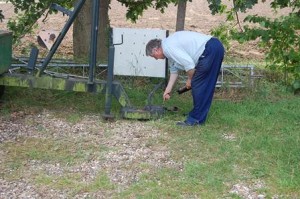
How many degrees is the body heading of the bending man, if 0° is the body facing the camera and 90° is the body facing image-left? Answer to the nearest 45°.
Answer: approximately 90°

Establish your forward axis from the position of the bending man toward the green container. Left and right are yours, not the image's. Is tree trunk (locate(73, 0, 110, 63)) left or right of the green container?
right

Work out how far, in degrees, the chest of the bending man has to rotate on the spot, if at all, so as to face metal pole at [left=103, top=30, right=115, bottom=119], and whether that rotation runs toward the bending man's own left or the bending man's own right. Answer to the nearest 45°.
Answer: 0° — they already face it

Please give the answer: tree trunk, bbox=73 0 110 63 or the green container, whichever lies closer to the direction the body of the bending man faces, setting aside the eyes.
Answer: the green container

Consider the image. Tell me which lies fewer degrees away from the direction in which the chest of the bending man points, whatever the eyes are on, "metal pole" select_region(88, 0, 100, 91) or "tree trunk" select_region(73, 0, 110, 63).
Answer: the metal pole

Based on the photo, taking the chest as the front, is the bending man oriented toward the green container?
yes

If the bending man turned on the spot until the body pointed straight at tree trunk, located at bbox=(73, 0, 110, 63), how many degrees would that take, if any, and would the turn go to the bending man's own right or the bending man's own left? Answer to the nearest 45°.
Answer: approximately 45° to the bending man's own right

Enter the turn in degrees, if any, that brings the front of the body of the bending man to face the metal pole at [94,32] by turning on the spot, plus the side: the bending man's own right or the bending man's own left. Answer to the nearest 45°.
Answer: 0° — they already face it
